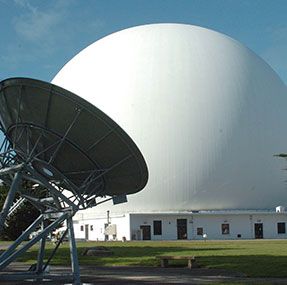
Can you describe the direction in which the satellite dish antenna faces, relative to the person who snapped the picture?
facing away from the viewer and to the right of the viewer
